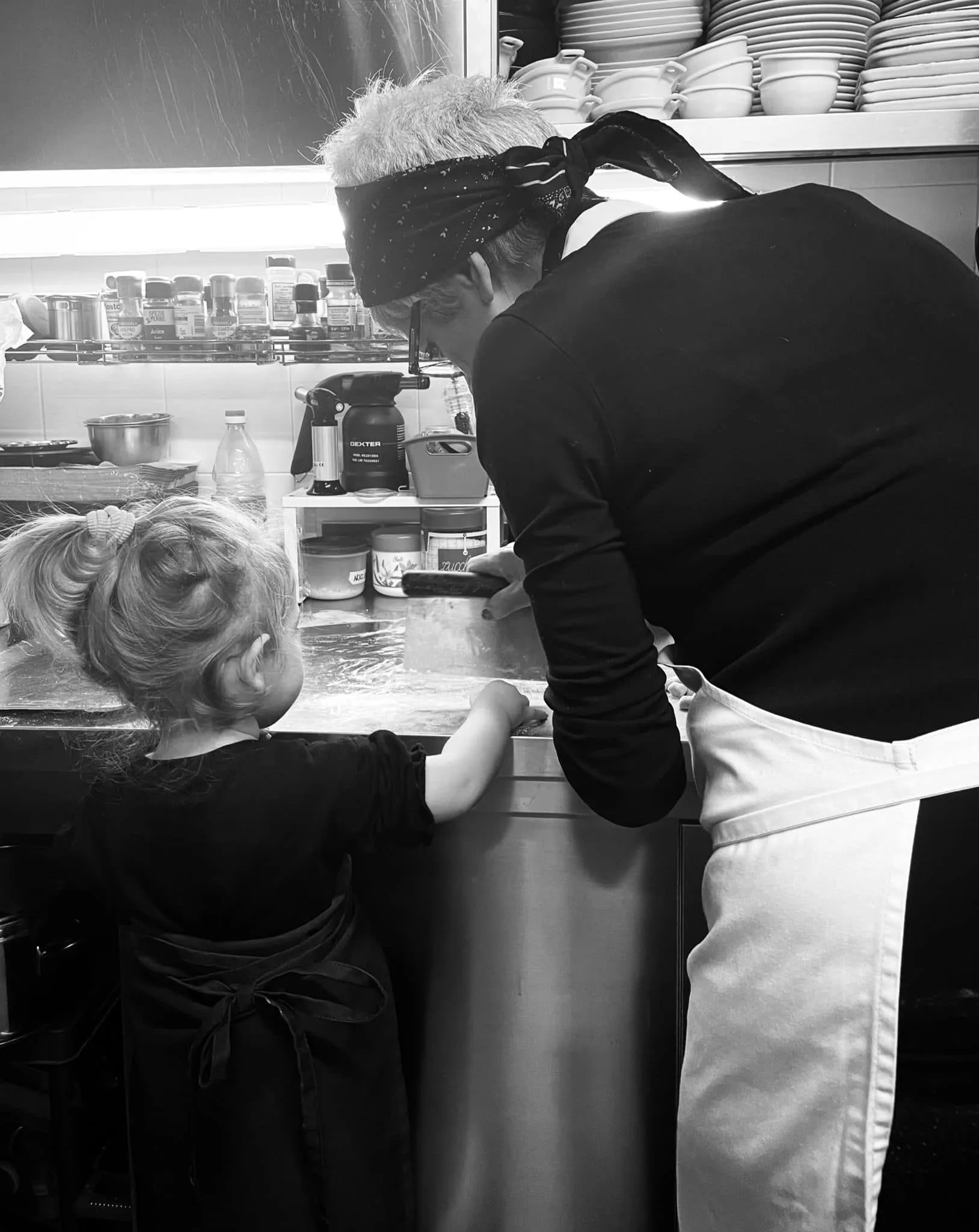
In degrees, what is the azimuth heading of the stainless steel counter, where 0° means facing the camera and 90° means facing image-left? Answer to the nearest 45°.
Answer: approximately 0°

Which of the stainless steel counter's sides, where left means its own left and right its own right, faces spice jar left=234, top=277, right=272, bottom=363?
back

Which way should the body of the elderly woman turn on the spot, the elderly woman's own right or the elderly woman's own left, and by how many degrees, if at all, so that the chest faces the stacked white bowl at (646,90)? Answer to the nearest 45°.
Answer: approximately 45° to the elderly woman's own right

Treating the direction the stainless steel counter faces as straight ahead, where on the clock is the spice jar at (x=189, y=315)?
The spice jar is roughly at 5 o'clock from the stainless steel counter.

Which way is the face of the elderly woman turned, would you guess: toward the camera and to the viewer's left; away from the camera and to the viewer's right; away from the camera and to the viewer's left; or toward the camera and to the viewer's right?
away from the camera and to the viewer's left

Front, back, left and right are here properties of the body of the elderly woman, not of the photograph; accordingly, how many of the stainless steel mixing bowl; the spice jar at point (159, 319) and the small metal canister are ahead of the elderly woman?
3

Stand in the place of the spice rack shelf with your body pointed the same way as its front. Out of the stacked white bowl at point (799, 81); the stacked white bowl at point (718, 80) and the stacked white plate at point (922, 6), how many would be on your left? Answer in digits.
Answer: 3

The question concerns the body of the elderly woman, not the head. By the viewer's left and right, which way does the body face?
facing away from the viewer and to the left of the viewer

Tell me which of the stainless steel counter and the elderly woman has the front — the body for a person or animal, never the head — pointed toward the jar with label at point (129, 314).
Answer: the elderly woman
